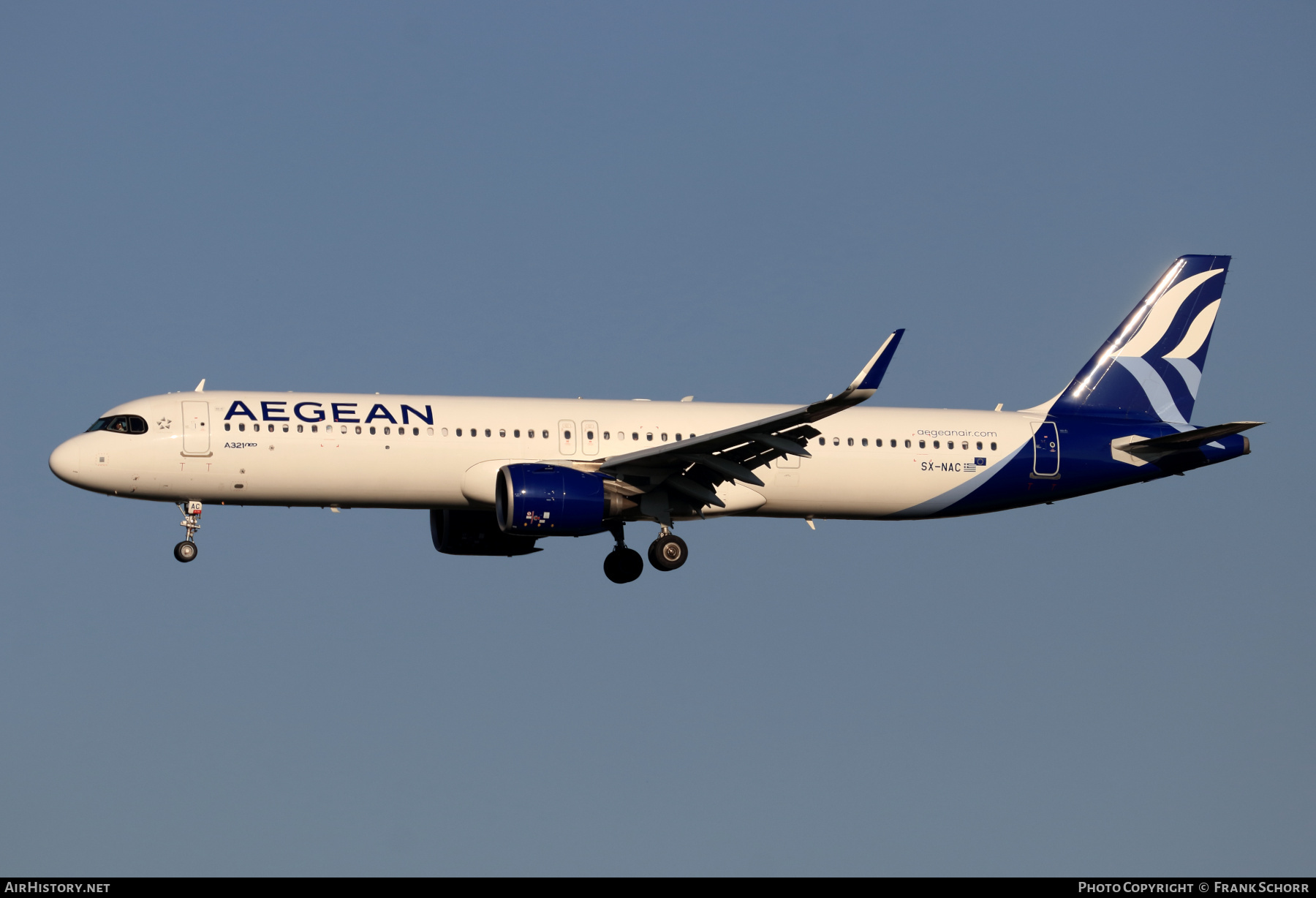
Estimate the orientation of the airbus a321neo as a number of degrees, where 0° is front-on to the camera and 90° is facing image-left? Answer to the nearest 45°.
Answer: approximately 90°
